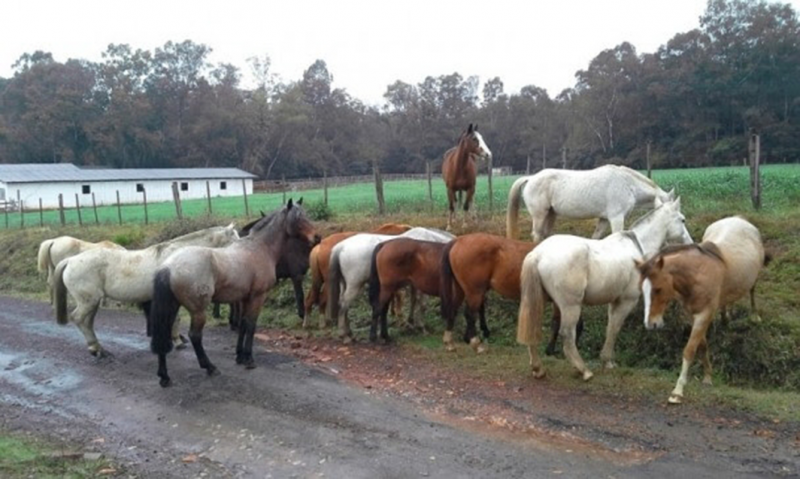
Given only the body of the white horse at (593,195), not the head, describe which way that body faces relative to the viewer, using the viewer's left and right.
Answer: facing to the right of the viewer

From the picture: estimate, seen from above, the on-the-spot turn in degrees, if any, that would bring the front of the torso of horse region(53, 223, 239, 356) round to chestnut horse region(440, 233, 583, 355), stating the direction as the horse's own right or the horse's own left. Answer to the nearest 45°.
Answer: approximately 45° to the horse's own right

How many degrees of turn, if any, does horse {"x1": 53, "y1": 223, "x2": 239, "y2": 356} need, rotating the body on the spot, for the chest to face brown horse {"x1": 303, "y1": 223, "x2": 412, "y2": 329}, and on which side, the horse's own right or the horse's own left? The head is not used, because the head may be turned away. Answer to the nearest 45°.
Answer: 0° — it already faces it

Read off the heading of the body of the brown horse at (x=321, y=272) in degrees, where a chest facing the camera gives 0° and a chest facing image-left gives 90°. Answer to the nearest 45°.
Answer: approximately 225°

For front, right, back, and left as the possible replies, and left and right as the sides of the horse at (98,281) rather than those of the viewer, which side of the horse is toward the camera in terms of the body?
right

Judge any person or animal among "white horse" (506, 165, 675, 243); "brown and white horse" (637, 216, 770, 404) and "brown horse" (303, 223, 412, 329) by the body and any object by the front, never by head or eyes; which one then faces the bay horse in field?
the brown horse

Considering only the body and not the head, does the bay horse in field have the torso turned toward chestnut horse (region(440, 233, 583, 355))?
yes

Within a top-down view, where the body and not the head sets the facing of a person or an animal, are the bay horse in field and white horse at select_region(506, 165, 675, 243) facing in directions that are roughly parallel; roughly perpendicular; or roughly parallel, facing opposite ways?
roughly perpendicular

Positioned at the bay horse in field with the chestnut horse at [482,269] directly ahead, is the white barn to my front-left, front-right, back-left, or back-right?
back-right

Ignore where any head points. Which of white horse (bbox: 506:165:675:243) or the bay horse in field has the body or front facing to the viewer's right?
the white horse

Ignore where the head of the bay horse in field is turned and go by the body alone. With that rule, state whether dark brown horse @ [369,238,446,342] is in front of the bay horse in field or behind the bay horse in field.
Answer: in front

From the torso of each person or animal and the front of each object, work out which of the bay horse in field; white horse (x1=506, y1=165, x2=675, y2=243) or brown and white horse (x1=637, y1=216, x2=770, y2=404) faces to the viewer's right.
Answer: the white horse

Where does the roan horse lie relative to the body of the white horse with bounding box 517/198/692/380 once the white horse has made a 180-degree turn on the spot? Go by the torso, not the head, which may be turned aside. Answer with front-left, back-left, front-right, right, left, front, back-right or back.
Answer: front-right

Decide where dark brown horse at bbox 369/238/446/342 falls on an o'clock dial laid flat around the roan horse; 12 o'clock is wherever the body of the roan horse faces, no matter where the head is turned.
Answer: The dark brown horse is roughly at 1 o'clock from the roan horse.
